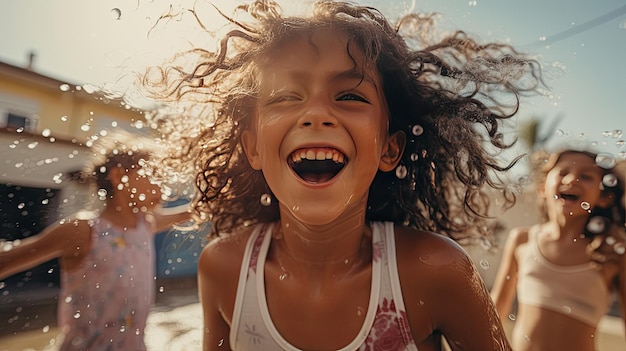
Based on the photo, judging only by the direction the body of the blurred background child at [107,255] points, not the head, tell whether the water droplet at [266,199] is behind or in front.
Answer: in front

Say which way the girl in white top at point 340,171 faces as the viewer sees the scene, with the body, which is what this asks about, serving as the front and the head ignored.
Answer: toward the camera

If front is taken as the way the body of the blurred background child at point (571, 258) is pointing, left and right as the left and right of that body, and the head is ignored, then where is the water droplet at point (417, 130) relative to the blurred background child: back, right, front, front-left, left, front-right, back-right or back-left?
front-right

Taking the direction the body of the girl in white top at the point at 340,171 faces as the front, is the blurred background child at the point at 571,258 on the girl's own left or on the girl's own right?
on the girl's own left

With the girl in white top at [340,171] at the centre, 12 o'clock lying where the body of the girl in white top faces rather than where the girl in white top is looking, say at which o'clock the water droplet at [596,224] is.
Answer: The water droplet is roughly at 8 o'clock from the girl in white top.

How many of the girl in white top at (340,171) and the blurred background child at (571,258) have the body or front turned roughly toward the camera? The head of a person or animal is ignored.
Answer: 2

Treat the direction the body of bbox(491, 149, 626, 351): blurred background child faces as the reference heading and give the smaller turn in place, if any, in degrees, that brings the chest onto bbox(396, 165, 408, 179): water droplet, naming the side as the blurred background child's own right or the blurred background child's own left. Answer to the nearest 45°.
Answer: approximately 45° to the blurred background child's own right

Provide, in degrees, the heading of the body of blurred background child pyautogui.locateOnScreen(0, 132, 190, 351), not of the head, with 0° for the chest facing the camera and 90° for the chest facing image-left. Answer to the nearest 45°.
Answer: approximately 315°

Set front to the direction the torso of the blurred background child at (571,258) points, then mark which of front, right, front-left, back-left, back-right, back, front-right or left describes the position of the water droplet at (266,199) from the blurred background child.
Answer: front-right

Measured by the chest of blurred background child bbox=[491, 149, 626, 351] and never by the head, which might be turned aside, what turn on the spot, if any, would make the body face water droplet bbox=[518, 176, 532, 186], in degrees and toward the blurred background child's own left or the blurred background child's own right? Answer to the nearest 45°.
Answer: approximately 45° to the blurred background child's own right

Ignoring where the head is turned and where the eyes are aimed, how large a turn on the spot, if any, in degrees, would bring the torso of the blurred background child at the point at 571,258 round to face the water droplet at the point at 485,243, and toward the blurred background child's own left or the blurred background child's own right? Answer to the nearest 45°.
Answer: approximately 45° to the blurred background child's own right
